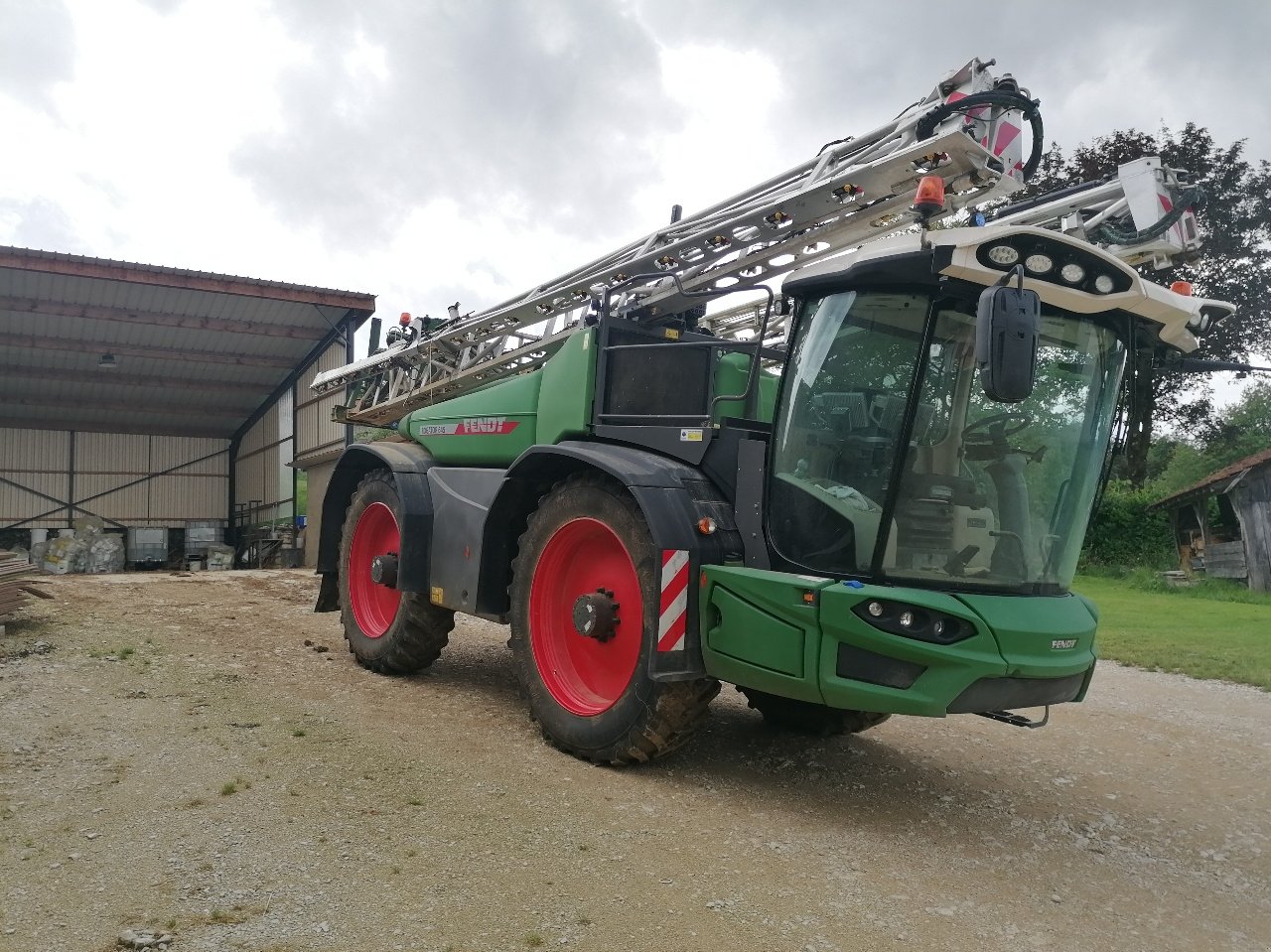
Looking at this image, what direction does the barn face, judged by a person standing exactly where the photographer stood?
facing the viewer

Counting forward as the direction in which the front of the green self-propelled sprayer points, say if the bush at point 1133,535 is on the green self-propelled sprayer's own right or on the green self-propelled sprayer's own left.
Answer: on the green self-propelled sprayer's own left

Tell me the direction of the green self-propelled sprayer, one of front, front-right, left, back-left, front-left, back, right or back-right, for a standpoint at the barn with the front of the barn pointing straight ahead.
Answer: front

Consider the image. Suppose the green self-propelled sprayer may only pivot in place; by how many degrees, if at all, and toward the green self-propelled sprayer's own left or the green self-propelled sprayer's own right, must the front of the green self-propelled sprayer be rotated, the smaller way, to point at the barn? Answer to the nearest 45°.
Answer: approximately 180°

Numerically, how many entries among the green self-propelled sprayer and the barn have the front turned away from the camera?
0

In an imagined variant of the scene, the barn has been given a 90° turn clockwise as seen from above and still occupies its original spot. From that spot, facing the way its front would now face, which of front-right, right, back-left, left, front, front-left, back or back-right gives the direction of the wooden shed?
back-left

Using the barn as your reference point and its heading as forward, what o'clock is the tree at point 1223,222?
The tree is roughly at 10 o'clock from the barn.

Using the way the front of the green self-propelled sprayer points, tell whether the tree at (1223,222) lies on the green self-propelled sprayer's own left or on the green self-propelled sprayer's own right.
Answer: on the green self-propelled sprayer's own left

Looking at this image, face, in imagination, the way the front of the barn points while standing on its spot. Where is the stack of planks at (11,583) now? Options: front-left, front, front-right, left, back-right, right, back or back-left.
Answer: front
